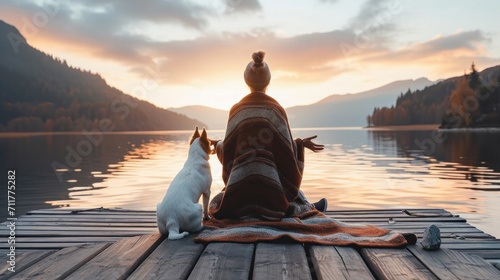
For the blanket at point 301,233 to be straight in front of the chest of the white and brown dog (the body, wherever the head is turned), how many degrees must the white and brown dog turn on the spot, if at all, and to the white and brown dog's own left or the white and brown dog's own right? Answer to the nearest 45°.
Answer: approximately 45° to the white and brown dog's own right

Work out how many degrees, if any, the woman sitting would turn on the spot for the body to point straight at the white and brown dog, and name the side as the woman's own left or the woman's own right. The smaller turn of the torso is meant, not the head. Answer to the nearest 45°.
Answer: approximately 135° to the woman's own left

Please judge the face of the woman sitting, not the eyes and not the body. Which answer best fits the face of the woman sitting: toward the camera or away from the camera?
away from the camera

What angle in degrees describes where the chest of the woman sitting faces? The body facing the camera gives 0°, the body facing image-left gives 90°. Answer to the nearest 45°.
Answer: approximately 180°

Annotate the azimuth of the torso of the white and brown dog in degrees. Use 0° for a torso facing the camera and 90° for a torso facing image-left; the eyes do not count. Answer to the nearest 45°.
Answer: approximately 225°

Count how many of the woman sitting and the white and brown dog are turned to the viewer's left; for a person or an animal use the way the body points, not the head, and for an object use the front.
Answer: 0
